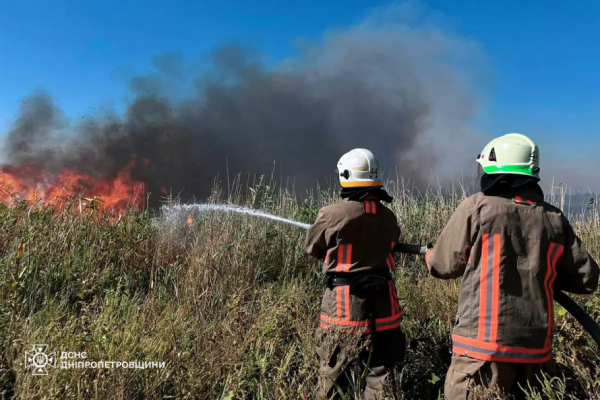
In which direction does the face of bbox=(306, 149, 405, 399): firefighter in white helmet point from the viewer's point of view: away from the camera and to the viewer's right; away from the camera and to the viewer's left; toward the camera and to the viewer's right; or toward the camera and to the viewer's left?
away from the camera and to the viewer's left

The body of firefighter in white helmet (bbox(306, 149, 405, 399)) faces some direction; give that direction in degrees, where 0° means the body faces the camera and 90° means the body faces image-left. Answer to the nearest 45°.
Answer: approximately 135°

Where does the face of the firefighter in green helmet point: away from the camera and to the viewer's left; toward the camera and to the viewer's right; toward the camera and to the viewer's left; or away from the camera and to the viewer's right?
away from the camera and to the viewer's left

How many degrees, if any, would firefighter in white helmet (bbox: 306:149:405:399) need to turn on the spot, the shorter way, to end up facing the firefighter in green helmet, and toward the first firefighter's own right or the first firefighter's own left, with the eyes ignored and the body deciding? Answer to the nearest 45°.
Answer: approximately 180°
